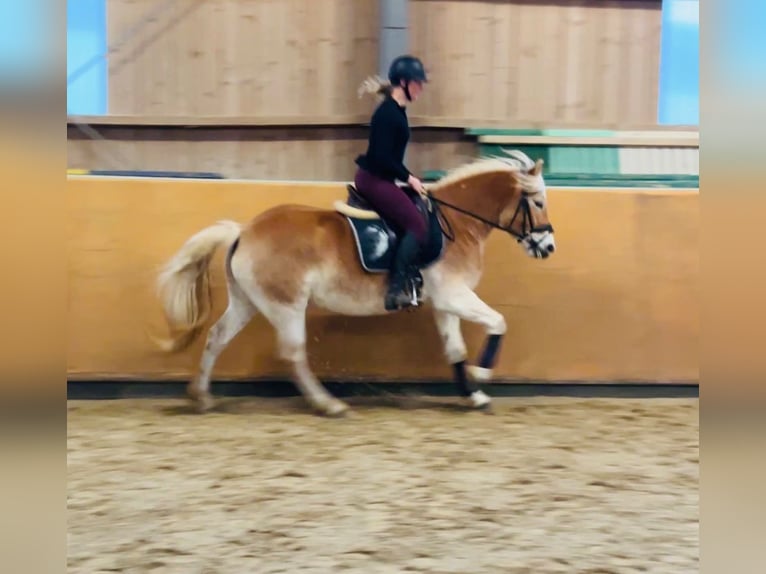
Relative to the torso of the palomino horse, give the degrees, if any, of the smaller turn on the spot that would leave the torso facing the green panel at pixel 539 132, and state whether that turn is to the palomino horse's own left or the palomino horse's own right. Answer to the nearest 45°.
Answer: approximately 45° to the palomino horse's own left

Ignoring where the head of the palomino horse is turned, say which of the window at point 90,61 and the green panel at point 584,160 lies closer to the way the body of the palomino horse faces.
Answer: the green panel

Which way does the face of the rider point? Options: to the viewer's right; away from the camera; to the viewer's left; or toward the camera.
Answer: to the viewer's right

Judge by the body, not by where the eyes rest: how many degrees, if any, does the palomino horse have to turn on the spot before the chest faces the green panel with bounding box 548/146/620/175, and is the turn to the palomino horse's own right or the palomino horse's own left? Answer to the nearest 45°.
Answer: approximately 45° to the palomino horse's own left

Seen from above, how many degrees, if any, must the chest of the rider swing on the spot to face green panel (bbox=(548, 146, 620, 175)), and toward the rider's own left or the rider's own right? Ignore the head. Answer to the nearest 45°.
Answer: approximately 45° to the rider's own left

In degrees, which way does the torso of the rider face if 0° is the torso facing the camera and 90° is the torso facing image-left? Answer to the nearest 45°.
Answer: approximately 270°

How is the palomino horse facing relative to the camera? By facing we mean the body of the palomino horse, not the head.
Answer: to the viewer's right
